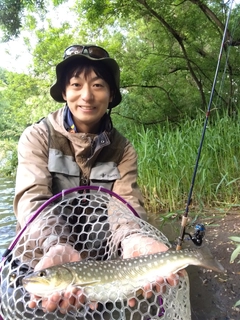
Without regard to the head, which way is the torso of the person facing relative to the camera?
toward the camera
